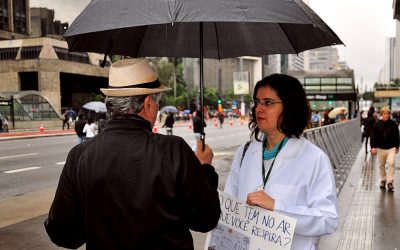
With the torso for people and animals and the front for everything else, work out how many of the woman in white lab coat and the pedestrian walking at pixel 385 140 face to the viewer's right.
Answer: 0

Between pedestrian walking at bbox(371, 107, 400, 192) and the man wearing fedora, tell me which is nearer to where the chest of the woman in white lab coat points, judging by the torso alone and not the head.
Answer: the man wearing fedora

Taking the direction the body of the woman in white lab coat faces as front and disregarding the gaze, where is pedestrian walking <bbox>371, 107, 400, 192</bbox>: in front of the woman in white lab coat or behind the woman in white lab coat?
behind

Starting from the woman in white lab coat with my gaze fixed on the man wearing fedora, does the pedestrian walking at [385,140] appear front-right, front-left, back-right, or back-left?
back-right

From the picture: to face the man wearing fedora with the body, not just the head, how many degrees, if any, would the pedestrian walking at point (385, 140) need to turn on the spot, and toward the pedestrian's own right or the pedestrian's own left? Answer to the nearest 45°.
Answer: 0° — they already face them

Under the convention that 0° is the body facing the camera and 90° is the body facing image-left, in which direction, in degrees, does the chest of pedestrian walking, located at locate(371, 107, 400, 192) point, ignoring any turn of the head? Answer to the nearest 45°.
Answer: approximately 0°

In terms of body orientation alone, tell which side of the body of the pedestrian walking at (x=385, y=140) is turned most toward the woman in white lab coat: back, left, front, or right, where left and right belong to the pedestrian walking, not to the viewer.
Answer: front

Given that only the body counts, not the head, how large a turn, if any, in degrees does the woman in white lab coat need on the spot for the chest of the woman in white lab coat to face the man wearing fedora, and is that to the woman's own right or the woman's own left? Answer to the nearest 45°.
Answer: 0° — they already face them

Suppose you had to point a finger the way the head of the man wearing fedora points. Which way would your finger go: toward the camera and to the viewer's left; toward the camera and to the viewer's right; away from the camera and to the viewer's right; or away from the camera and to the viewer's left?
away from the camera and to the viewer's right
